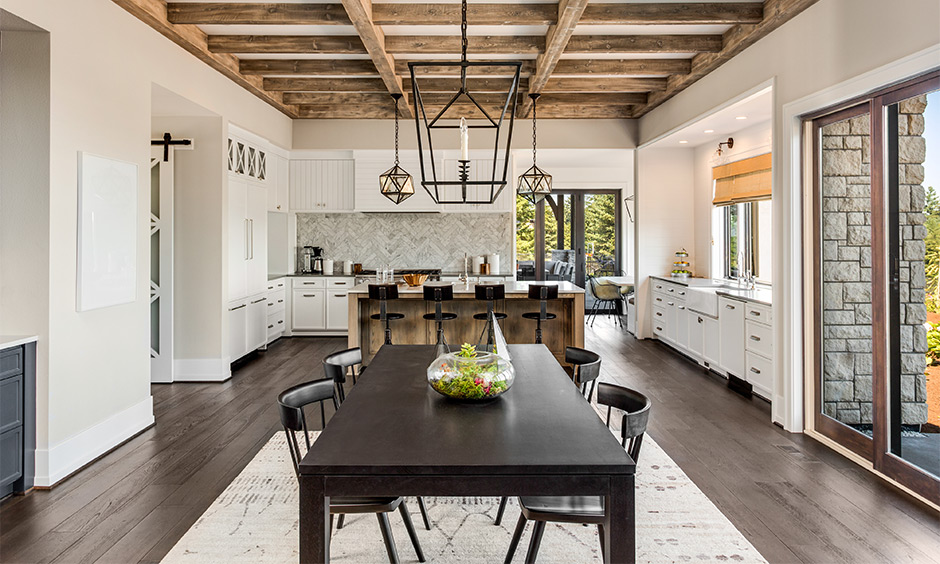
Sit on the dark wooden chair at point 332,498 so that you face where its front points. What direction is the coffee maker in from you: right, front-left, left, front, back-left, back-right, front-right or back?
left

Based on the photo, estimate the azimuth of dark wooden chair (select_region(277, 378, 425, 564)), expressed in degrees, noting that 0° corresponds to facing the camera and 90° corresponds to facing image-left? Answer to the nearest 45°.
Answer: approximately 270°

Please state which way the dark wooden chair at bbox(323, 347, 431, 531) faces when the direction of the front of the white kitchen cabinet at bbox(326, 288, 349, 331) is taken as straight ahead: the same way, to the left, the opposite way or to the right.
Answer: to the left

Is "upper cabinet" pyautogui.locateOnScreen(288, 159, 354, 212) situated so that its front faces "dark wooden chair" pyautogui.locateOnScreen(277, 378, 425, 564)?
yes

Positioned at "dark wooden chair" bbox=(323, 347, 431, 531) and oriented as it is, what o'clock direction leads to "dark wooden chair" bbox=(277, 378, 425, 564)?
"dark wooden chair" bbox=(277, 378, 425, 564) is roughly at 3 o'clock from "dark wooden chair" bbox=(323, 347, 431, 531).

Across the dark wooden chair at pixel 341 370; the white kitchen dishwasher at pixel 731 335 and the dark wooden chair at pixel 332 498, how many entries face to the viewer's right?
2

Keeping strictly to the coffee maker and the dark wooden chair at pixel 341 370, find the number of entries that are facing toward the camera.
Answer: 1

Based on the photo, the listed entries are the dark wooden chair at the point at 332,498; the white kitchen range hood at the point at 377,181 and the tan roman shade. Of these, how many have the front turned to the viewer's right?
1

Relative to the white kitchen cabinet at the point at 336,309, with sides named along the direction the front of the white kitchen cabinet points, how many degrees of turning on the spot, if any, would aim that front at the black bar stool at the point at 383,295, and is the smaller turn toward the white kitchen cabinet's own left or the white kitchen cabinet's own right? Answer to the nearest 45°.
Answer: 0° — it already faces it

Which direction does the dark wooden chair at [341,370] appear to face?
to the viewer's right

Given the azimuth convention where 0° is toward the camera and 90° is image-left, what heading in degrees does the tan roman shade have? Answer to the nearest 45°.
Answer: approximately 45°

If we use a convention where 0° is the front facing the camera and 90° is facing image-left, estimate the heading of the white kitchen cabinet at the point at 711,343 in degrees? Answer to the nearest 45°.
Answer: approximately 45°
